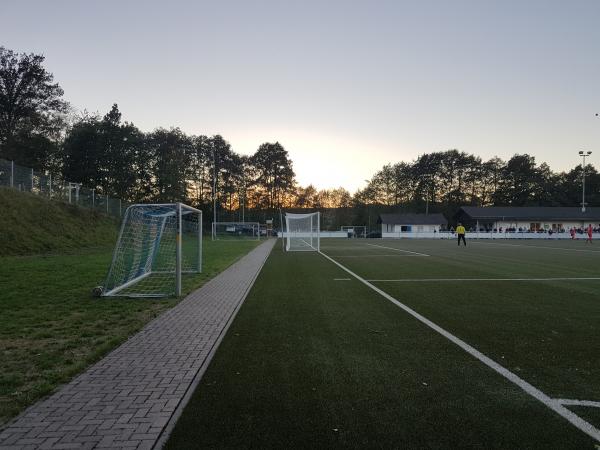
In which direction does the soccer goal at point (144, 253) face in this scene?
to the viewer's right

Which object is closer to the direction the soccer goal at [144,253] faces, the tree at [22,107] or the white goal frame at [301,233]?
the white goal frame

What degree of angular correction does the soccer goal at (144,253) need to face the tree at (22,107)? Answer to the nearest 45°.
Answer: approximately 90° to its left

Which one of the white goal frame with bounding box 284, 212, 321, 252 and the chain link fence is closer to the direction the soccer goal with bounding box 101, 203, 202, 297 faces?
the white goal frame

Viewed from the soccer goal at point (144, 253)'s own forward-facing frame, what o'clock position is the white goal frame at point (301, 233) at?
The white goal frame is roughly at 10 o'clock from the soccer goal.

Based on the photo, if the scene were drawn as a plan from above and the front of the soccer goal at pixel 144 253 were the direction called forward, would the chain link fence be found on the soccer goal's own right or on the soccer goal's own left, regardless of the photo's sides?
on the soccer goal's own left

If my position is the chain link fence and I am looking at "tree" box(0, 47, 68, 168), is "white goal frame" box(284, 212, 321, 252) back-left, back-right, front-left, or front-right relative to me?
back-right
